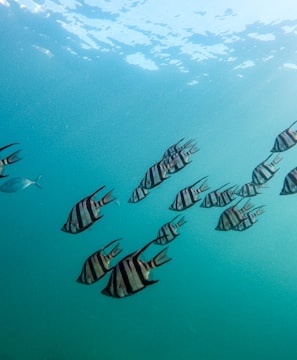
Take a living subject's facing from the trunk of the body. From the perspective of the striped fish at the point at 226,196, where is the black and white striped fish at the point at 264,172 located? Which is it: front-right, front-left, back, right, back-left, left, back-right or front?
back

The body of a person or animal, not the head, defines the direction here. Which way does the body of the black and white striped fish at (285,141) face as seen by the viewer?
to the viewer's left

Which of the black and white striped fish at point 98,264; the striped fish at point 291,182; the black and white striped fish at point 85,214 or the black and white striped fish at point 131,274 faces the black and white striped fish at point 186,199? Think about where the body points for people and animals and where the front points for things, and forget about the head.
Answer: the striped fish

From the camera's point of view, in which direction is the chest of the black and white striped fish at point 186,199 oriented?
to the viewer's left

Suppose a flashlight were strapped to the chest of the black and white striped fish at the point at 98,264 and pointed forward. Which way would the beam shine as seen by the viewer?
to the viewer's left

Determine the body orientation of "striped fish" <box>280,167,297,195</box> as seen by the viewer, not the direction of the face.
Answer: to the viewer's left

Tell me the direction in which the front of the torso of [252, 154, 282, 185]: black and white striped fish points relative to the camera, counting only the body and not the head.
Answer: to the viewer's left

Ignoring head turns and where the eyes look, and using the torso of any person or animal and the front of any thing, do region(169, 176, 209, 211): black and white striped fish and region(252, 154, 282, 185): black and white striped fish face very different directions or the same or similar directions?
same or similar directions

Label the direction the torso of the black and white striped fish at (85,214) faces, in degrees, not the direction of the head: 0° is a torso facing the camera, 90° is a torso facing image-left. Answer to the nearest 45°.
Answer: approximately 90°

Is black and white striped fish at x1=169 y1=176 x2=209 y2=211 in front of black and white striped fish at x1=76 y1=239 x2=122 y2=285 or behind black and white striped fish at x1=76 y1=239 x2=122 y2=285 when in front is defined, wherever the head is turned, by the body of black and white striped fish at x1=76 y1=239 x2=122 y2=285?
behind

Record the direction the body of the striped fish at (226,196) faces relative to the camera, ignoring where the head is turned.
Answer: to the viewer's left

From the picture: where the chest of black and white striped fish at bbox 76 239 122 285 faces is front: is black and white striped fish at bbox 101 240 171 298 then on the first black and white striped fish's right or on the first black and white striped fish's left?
on the first black and white striped fish's left

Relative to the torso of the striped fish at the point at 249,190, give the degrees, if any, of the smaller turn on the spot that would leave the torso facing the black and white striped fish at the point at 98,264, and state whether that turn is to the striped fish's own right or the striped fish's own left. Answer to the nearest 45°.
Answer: approximately 45° to the striped fish's own left

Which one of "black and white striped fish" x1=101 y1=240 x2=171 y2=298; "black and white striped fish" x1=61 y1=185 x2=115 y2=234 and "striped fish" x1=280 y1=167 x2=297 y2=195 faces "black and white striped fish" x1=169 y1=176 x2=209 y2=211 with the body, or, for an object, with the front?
the striped fish

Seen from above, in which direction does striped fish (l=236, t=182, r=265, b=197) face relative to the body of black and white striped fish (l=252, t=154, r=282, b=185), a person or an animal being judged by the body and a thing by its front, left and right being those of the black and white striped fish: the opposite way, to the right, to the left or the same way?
the same way

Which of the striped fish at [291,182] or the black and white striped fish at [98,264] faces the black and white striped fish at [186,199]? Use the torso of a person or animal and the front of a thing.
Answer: the striped fish
